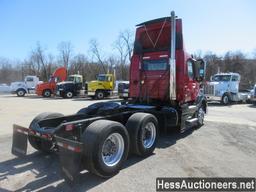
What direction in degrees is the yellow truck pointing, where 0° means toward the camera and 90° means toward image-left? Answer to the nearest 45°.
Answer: approximately 45°

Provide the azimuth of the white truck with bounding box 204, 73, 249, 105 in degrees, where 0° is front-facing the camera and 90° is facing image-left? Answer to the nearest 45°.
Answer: approximately 45°

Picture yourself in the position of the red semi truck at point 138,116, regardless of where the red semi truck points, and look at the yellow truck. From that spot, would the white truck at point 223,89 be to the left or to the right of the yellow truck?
right

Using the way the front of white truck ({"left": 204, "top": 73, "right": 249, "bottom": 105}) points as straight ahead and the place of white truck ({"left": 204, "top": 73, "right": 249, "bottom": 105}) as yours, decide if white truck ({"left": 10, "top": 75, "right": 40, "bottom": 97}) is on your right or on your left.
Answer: on your right

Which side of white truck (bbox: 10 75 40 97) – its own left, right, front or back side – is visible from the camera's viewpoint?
left

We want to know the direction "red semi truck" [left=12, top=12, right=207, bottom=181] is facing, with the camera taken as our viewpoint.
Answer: facing away from the viewer and to the right of the viewer

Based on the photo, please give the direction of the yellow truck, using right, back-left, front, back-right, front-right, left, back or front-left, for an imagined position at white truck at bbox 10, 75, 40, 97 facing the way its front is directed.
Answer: back-left

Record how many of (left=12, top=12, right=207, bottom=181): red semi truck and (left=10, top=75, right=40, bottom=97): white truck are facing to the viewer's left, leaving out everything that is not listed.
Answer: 1

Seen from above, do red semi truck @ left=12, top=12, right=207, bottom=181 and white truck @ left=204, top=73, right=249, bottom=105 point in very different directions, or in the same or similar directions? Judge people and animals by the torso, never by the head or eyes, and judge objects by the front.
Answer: very different directions

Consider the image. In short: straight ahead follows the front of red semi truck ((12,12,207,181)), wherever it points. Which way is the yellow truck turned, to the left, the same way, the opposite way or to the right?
the opposite way

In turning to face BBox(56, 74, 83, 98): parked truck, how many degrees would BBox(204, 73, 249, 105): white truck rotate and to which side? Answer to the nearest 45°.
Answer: approximately 45° to its right

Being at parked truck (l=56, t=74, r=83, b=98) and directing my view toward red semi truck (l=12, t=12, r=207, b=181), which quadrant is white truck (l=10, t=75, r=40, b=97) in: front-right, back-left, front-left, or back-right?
back-right

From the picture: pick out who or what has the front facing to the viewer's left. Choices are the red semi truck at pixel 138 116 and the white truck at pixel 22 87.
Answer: the white truck
